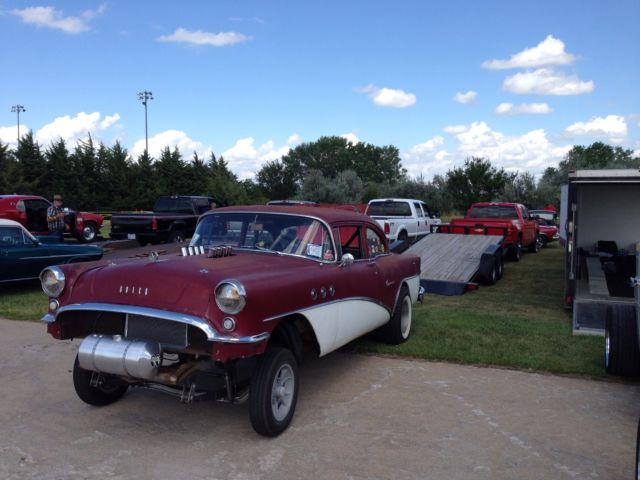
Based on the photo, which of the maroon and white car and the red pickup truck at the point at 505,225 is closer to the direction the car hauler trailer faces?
the red pickup truck

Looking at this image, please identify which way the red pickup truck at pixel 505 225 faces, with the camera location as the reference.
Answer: facing away from the viewer and to the right of the viewer

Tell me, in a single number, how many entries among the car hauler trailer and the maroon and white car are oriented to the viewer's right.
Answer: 0

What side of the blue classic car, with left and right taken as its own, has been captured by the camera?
right

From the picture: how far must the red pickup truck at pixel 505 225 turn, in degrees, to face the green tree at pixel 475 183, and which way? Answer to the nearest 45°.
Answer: approximately 45° to its left

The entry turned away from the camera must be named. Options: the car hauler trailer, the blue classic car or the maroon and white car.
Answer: the car hauler trailer

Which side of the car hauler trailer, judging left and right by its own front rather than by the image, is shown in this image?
back

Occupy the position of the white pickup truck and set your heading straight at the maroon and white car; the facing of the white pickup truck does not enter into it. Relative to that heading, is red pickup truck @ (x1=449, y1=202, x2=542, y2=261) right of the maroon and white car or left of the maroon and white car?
left

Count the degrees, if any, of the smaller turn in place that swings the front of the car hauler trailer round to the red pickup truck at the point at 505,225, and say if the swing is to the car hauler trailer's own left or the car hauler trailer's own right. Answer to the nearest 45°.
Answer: approximately 45° to the car hauler trailer's own left

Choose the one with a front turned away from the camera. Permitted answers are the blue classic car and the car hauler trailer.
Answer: the car hauler trailer

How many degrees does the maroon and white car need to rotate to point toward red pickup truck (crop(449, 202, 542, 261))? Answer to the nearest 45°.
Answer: approximately 180°

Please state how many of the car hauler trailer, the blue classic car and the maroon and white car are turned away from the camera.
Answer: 1

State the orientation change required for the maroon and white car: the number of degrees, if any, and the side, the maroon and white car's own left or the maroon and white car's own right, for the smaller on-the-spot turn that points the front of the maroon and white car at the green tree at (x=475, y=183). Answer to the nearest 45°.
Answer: approximately 180°

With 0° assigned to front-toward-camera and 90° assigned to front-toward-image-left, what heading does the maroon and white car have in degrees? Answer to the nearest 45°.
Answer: approximately 45°
